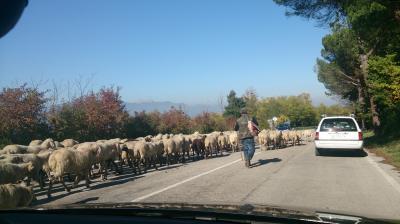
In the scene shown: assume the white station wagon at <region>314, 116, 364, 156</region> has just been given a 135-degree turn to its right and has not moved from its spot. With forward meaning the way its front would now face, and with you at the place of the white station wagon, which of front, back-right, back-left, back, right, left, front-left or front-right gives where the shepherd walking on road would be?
right

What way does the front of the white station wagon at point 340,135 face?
away from the camera
